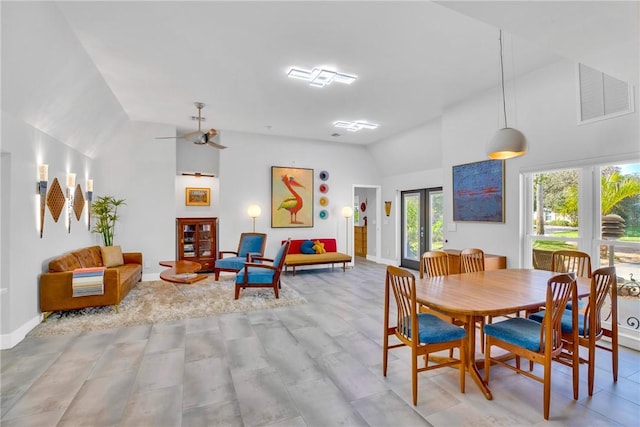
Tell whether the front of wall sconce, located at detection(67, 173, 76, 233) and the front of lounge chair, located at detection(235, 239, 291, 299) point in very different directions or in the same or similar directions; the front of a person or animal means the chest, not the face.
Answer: very different directions

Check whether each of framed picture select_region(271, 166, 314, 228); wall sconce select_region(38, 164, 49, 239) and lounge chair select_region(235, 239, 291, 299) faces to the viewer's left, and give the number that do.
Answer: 1

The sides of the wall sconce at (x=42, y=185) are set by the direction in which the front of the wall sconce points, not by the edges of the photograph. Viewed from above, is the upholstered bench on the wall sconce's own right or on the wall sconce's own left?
on the wall sconce's own left

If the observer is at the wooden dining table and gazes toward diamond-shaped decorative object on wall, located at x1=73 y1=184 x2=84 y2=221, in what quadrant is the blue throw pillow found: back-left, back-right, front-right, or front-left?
front-right

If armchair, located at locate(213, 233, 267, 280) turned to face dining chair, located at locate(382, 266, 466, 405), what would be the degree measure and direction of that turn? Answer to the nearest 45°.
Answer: approximately 45° to its left

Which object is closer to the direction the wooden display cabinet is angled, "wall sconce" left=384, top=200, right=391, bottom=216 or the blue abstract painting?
the blue abstract painting

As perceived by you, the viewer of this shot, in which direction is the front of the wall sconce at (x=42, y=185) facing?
facing the viewer and to the right of the viewer

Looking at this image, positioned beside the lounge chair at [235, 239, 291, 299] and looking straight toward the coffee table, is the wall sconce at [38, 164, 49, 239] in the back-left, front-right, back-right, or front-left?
front-left

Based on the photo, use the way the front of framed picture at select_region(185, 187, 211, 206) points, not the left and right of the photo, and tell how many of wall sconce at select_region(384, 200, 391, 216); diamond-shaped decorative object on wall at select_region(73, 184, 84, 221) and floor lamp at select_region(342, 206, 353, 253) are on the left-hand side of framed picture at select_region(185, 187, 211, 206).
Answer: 2

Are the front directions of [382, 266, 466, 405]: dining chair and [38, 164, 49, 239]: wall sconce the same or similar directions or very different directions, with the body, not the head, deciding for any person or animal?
same or similar directions

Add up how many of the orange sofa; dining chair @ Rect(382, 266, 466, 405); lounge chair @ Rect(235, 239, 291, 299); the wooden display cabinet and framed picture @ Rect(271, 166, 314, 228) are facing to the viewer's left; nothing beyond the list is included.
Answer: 1

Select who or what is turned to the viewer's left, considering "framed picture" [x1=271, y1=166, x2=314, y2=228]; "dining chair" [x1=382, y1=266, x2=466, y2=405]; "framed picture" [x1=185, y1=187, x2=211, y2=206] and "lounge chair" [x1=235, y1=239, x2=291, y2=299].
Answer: "lounge chair" [x1=235, y1=239, x2=291, y2=299]

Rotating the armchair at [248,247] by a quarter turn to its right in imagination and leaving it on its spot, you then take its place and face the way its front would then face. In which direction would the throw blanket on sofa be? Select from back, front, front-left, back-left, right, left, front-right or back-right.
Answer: left

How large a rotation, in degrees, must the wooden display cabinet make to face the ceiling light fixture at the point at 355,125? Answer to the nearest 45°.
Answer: approximately 45° to its left

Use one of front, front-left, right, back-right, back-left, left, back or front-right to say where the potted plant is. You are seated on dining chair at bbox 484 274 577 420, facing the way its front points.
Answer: front-left

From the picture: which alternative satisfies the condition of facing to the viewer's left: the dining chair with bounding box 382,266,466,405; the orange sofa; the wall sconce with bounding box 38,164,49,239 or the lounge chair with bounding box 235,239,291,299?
the lounge chair with bounding box 235,239,291,299

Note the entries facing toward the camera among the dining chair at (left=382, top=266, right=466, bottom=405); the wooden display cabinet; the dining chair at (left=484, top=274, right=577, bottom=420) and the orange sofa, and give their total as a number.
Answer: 1

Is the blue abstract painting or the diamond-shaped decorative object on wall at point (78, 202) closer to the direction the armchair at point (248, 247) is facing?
the diamond-shaped decorative object on wall

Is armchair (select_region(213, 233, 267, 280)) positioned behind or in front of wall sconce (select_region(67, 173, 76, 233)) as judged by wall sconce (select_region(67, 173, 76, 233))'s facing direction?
in front

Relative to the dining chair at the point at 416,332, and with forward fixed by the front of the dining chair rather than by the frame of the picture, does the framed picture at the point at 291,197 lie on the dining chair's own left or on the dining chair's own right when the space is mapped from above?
on the dining chair's own left

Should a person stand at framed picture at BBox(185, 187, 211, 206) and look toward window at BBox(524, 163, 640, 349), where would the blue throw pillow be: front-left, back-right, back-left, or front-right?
front-left
